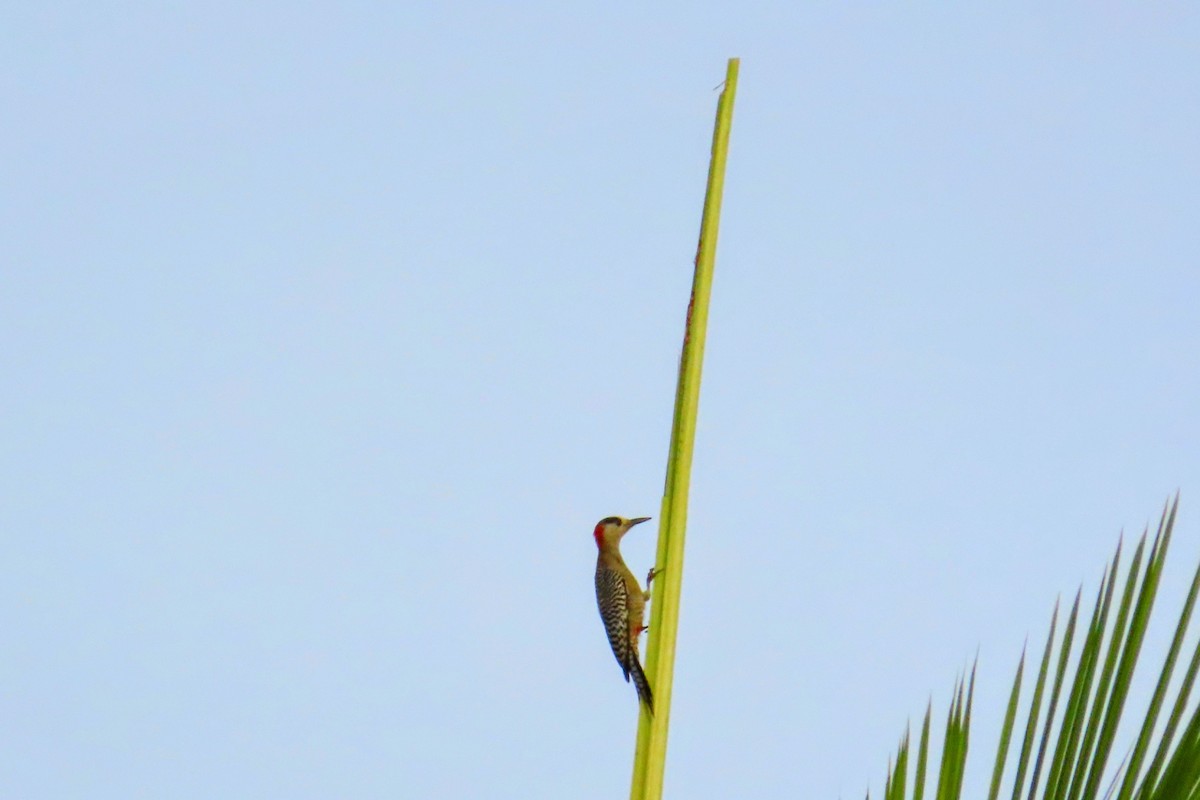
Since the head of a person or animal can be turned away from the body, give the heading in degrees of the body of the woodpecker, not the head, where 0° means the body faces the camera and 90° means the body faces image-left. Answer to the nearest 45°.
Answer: approximately 270°
